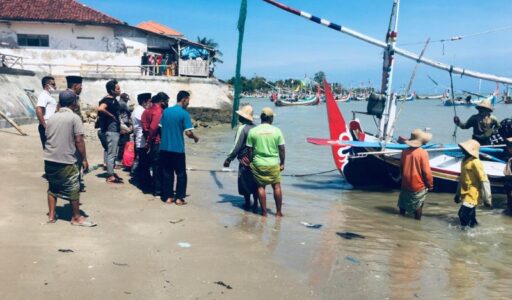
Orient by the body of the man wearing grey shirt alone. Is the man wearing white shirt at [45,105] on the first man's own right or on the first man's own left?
on the first man's own left

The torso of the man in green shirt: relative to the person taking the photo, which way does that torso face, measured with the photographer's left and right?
facing away from the viewer

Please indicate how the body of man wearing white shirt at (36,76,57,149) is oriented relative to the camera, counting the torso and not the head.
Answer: to the viewer's right

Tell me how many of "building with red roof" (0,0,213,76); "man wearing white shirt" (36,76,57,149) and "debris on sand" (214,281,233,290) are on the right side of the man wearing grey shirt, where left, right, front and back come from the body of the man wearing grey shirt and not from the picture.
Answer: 1

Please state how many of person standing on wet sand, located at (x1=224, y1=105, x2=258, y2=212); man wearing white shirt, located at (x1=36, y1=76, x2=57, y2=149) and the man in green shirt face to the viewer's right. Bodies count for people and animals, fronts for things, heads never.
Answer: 1

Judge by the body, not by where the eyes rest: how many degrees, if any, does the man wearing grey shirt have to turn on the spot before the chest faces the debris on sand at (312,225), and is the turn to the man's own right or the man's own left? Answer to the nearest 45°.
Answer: approximately 45° to the man's own right

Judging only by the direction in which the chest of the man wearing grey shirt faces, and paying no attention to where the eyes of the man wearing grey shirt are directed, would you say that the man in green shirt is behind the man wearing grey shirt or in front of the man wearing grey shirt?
in front

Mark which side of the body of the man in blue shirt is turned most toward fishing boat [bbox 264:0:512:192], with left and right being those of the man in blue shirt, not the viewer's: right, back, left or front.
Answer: front

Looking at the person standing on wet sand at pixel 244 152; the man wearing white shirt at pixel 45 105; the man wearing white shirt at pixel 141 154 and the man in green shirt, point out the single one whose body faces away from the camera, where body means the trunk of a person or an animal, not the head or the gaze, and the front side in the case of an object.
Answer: the man in green shirt

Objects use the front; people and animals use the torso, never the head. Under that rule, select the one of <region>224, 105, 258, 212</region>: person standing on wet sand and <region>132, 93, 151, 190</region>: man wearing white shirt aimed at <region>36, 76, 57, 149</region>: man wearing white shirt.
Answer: the person standing on wet sand

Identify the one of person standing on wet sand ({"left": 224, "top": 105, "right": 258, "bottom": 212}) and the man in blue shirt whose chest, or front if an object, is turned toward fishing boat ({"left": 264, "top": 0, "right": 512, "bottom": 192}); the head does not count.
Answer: the man in blue shirt

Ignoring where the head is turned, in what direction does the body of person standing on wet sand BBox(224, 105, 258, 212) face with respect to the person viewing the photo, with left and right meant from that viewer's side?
facing to the left of the viewer

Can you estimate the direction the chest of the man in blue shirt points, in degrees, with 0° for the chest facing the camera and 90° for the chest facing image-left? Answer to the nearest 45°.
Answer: approximately 225°
